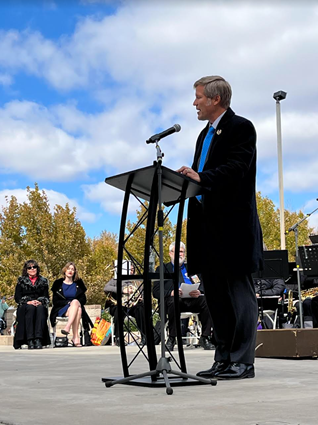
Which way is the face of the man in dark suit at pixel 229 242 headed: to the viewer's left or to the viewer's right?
to the viewer's left

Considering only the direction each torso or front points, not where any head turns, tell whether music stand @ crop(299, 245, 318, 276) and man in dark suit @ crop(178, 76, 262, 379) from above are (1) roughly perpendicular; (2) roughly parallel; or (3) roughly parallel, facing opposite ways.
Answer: roughly perpendicular

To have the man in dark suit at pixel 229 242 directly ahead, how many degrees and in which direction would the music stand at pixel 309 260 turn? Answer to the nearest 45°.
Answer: approximately 180°

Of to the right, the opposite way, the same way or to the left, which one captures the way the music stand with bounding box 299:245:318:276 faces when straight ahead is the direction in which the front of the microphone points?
to the left

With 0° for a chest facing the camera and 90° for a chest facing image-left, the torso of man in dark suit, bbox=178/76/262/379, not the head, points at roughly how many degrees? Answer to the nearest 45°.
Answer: approximately 90°

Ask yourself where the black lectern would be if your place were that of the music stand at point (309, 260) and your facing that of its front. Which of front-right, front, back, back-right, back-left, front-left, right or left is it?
back

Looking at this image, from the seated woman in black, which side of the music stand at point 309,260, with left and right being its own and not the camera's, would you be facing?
left

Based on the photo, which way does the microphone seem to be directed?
to the viewer's right

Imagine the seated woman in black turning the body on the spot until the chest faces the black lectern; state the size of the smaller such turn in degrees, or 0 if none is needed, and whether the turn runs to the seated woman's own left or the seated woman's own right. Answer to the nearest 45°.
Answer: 0° — they already face it

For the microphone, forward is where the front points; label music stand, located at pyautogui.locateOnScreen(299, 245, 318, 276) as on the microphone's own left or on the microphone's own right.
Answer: on the microphone's own left

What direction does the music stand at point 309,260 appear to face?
away from the camera

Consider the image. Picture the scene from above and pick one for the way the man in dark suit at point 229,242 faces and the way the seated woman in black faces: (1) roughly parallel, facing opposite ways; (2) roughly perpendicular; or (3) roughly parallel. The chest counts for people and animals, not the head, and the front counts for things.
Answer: roughly perpendicular
